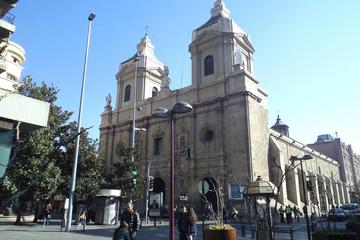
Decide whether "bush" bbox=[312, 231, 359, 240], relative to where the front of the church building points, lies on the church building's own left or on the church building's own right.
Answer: on the church building's own left

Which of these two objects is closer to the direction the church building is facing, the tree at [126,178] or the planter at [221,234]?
the tree

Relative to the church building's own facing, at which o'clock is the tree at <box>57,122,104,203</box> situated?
The tree is roughly at 12 o'clock from the church building.

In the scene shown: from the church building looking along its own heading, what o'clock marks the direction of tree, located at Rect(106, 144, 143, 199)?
The tree is roughly at 12 o'clock from the church building.

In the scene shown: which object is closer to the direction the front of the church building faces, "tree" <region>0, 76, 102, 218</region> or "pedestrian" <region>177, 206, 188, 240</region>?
the tree

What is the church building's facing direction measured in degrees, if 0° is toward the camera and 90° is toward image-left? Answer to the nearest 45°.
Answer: approximately 45°

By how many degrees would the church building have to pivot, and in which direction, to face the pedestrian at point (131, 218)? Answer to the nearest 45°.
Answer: approximately 45° to its left

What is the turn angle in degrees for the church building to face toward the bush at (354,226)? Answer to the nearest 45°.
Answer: approximately 45° to its left

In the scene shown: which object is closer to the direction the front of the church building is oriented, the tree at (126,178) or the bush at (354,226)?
the tree
